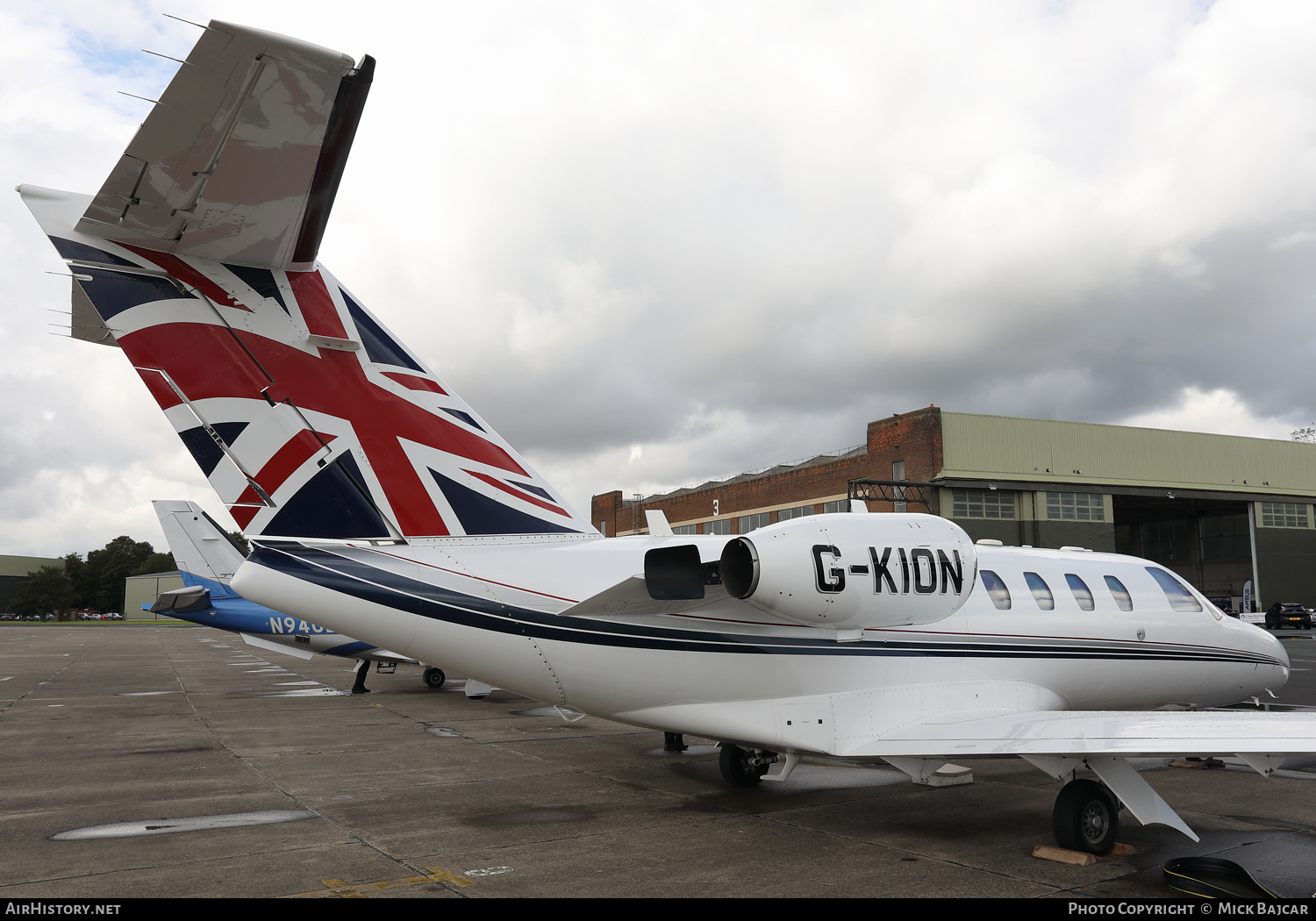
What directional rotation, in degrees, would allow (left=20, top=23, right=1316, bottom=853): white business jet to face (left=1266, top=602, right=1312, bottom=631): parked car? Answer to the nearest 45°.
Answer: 0° — it already faces it

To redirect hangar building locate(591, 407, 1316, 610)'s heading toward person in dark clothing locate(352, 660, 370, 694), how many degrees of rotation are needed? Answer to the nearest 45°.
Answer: approximately 90° to its right

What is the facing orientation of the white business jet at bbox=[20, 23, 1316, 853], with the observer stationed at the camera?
facing away from the viewer and to the right of the viewer

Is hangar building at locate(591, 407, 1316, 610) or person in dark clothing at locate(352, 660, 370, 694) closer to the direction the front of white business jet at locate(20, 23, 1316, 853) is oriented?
the hangar building

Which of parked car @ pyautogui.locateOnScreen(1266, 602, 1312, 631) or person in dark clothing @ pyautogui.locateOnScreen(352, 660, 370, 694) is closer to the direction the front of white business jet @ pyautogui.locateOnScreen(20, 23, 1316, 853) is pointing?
the parked car
